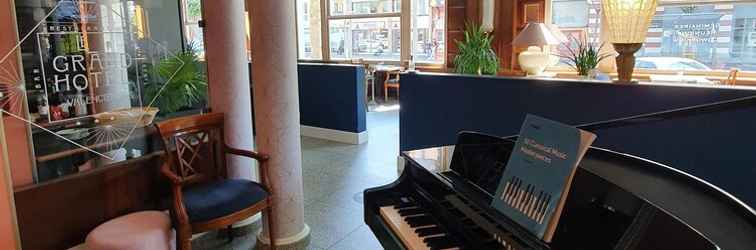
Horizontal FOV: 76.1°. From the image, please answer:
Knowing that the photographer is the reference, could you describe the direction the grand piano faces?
facing the viewer and to the left of the viewer

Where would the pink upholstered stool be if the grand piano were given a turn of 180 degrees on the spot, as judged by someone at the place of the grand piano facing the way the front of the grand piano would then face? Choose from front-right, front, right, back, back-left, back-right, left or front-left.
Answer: back-left

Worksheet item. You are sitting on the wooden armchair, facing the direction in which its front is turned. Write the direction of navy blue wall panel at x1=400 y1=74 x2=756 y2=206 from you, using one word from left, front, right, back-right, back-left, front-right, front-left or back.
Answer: front-left

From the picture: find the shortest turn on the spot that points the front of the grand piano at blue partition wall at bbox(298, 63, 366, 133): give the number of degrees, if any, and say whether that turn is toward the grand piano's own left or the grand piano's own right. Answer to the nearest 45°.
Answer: approximately 90° to the grand piano's own right

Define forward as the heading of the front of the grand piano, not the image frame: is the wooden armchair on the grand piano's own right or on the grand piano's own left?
on the grand piano's own right

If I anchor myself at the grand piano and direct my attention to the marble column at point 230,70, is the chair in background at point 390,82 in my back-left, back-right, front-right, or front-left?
front-right

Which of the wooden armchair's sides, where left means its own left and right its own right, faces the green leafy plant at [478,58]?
left

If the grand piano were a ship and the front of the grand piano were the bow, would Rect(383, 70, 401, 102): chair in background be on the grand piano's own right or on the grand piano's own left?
on the grand piano's own right

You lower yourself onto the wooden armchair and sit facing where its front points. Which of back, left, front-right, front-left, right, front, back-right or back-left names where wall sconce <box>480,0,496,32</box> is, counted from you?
left

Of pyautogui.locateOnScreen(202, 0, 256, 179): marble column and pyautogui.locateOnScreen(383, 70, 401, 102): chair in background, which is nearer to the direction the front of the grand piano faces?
the marble column

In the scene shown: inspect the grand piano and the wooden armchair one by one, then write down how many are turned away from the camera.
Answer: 0
